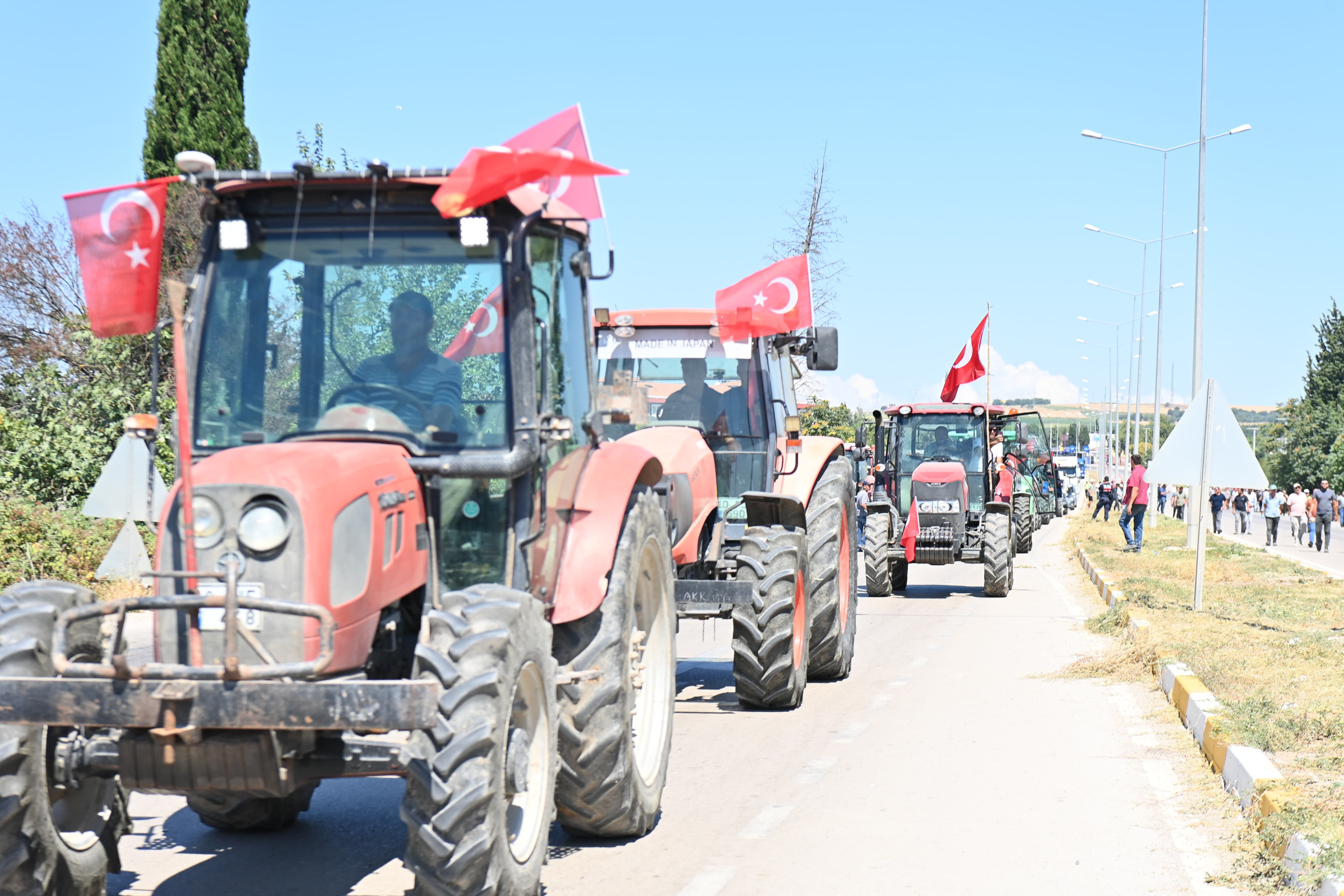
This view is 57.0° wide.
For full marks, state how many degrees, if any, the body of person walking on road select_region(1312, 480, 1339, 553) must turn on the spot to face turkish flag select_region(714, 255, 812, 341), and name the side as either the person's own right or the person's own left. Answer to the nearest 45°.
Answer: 0° — they already face it

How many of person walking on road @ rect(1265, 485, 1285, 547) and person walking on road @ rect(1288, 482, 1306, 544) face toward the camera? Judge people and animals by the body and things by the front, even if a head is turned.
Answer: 2

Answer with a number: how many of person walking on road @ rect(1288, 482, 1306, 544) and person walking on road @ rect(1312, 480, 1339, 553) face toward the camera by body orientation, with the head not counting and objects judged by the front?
2

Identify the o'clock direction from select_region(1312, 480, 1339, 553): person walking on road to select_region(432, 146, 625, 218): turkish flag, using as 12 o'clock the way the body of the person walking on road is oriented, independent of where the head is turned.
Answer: The turkish flag is roughly at 12 o'clock from the person walking on road.

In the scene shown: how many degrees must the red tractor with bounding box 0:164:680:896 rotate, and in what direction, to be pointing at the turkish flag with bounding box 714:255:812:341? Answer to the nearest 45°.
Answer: approximately 180°
